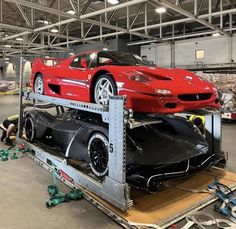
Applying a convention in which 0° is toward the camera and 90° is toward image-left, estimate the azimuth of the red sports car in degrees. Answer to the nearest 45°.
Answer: approximately 315°

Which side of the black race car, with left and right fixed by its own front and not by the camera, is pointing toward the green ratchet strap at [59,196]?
right

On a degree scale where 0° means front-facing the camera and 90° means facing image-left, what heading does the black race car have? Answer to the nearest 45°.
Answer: approximately 315°

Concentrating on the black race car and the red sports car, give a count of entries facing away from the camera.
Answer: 0
